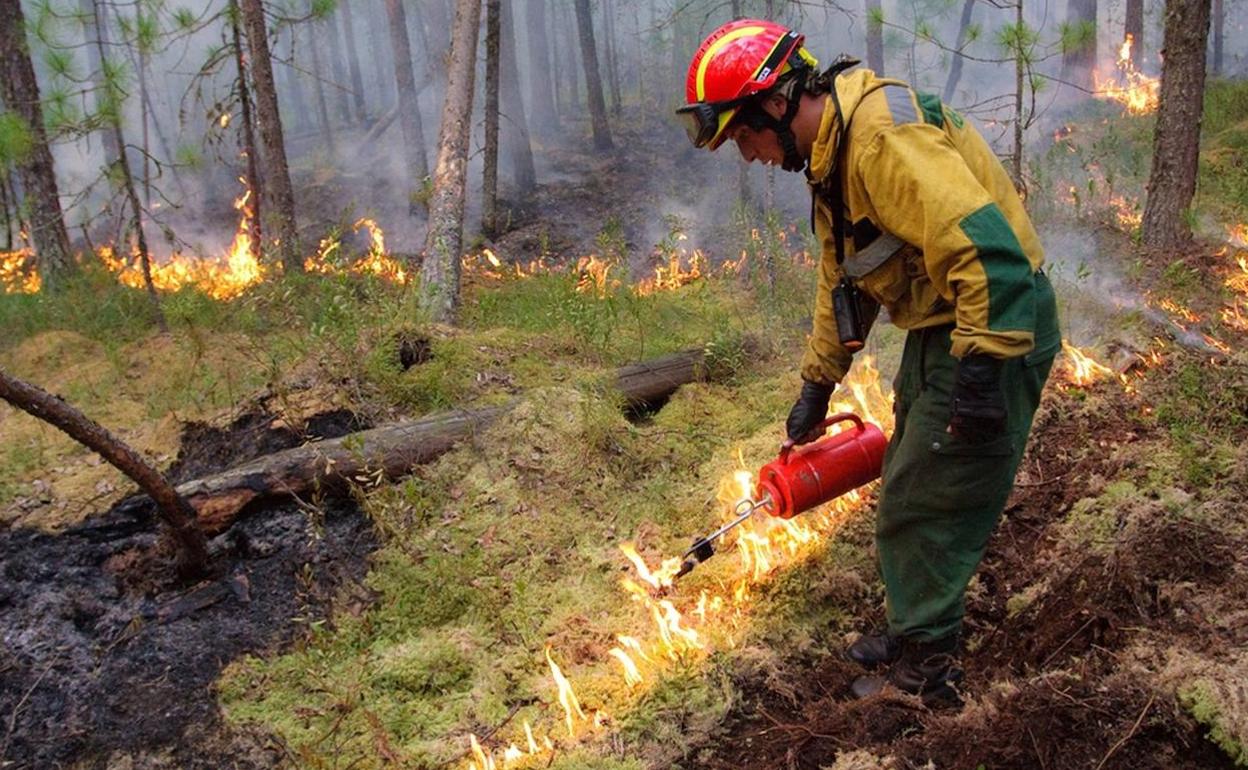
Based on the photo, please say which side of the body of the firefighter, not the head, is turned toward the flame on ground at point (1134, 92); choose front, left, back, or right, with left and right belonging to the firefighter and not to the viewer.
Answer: right

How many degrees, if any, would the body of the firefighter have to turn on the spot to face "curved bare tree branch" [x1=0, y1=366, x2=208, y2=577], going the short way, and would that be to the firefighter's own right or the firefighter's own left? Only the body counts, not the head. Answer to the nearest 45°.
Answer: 0° — they already face it

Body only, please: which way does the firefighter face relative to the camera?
to the viewer's left

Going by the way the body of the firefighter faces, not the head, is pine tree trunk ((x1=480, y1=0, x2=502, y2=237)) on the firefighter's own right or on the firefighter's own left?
on the firefighter's own right

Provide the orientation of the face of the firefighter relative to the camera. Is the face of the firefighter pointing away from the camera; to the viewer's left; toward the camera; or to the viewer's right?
to the viewer's left

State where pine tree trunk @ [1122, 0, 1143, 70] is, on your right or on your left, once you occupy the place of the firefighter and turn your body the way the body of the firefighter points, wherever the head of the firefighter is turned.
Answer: on your right

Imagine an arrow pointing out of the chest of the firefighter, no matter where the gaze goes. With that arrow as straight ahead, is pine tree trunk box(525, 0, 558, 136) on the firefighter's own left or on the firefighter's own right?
on the firefighter's own right
